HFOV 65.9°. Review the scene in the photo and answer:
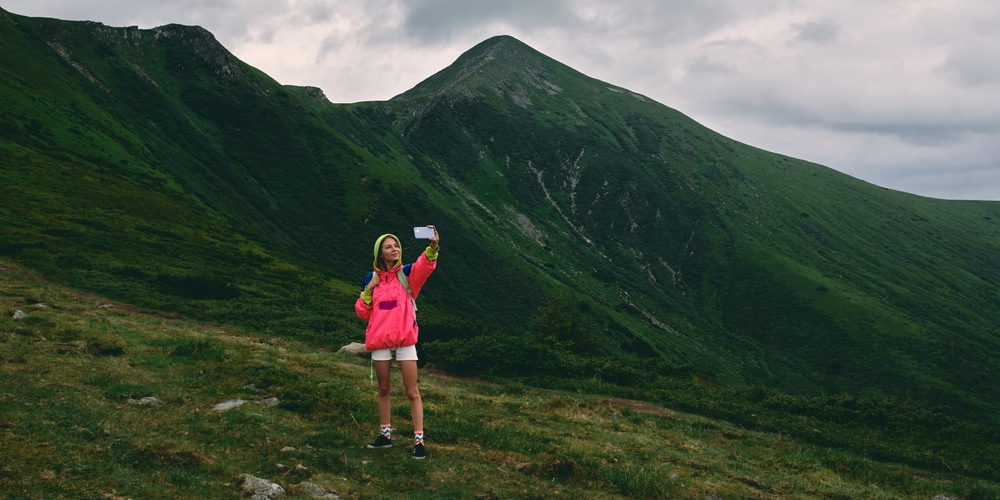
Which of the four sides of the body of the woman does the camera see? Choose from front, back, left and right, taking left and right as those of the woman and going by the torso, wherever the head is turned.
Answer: front

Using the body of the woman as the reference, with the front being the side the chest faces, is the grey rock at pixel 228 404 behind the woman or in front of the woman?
behind

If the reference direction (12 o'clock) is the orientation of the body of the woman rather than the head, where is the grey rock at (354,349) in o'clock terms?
The grey rock is roughly at 6 o'clock from the woman.

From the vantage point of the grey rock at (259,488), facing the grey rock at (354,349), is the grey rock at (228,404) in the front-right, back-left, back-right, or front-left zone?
front-left

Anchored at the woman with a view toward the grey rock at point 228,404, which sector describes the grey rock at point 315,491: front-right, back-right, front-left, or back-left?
back-left

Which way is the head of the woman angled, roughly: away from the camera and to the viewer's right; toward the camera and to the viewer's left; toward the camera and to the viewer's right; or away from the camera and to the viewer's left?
toward the camera and to the viewer's right

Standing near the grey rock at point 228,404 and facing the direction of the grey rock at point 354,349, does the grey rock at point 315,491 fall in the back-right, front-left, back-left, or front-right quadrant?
back-right

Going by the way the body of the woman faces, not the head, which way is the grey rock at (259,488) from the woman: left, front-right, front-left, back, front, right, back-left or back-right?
front-right

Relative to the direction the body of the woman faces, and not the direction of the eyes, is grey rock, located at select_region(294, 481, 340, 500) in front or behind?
in front

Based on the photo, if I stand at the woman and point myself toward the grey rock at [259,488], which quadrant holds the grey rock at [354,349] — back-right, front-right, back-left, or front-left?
back-right
